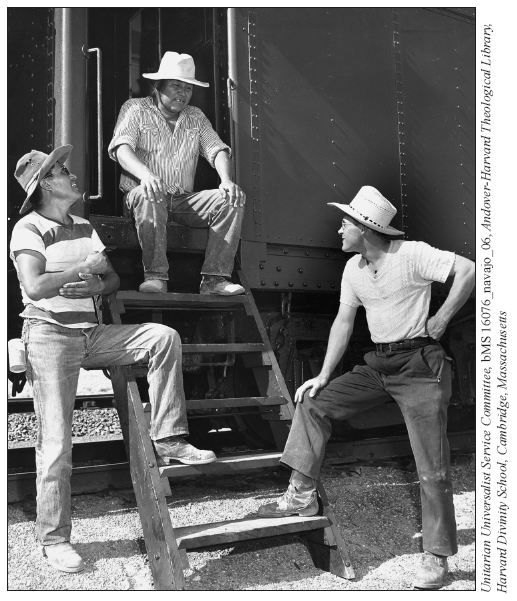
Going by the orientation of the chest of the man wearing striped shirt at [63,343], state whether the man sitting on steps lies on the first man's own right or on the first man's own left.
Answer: on the first man's own left

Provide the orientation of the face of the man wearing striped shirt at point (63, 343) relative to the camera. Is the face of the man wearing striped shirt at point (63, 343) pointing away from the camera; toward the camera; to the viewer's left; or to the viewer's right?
to the viewer's right

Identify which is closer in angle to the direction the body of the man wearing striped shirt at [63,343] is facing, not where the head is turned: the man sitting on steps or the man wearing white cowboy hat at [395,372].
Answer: the man wearing white cowboy hat

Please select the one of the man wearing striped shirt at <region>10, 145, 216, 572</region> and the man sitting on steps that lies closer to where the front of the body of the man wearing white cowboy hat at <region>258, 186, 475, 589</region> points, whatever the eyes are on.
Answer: the man wearing striped shirt

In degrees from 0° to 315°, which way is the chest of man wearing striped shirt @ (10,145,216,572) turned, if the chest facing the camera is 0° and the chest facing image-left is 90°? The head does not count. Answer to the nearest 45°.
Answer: approximately 315°

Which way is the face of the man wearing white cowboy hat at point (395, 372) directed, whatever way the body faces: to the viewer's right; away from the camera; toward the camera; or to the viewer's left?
to the viewer's left

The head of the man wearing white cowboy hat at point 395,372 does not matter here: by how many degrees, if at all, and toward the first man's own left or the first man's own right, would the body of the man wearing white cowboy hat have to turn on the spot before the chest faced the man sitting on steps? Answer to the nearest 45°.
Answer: approximately 90° to the first man's own right

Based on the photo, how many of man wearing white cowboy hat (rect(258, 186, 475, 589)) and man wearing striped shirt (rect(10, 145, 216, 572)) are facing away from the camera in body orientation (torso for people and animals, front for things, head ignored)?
0
